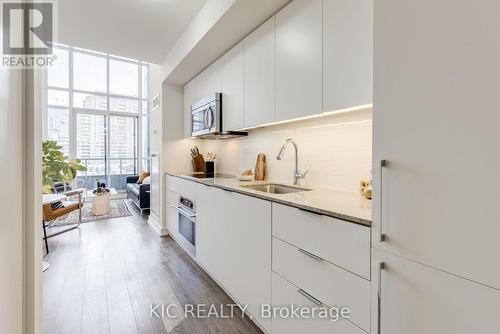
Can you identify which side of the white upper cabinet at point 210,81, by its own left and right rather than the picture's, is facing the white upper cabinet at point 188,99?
right

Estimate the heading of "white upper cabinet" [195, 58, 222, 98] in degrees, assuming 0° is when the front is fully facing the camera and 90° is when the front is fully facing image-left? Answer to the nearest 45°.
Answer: approximately 45°

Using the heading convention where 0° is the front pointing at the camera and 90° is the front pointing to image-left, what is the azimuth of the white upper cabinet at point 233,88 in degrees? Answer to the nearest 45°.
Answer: approximately 45°

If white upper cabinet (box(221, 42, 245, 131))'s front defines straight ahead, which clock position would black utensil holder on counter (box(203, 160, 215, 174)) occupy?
The black utensil holder on counter is roughly at 4 o'clock from the white upper cabinet.

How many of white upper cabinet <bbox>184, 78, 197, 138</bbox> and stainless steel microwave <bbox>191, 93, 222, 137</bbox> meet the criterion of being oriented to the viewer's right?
0

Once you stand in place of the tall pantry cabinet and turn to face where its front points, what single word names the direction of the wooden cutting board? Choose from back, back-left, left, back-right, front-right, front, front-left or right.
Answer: right

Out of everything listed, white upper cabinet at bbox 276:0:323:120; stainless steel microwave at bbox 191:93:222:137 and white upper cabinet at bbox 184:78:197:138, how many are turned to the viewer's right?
0

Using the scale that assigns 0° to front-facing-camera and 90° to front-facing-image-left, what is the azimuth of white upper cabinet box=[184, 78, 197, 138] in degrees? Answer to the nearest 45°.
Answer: approximately 90°
